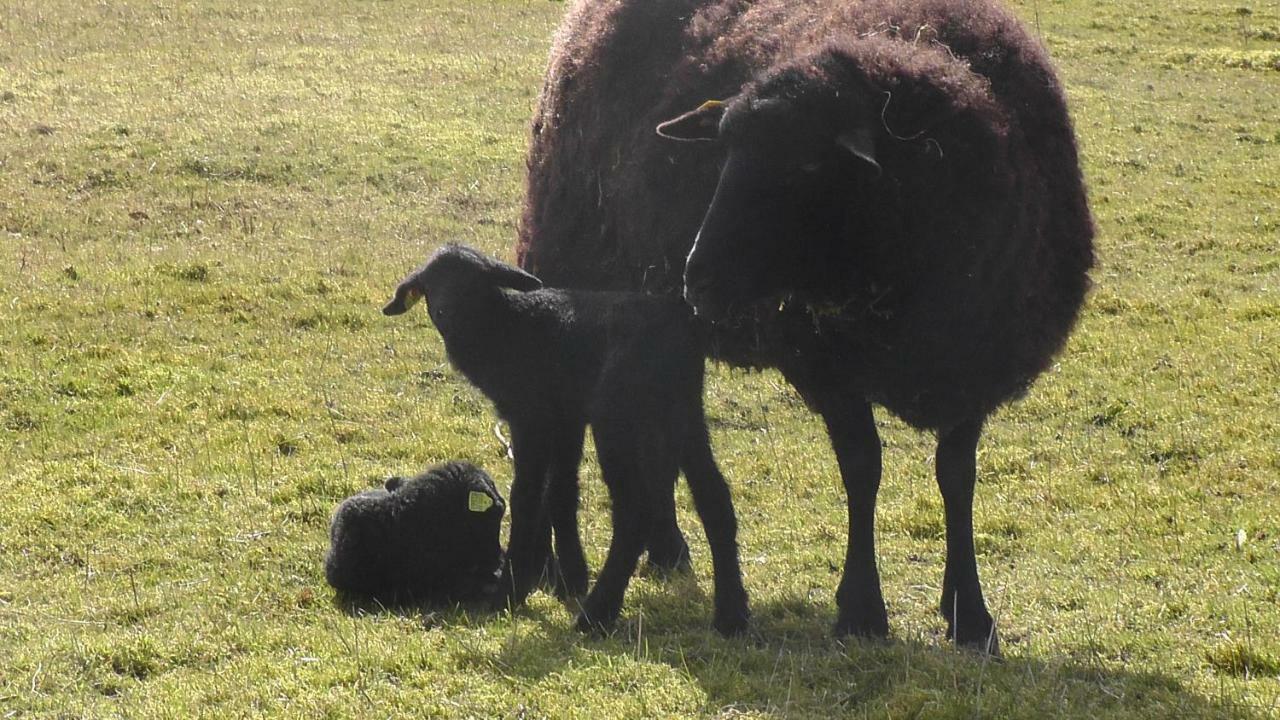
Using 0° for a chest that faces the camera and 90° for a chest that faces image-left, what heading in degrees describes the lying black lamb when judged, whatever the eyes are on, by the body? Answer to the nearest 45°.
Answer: approximately 270°

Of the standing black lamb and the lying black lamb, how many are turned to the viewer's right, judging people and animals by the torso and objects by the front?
1
